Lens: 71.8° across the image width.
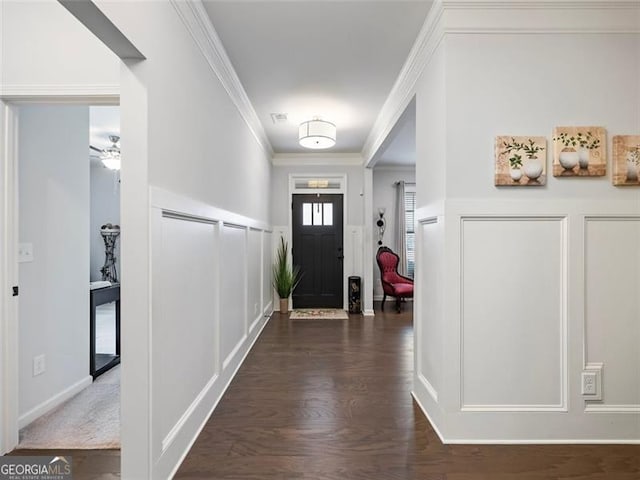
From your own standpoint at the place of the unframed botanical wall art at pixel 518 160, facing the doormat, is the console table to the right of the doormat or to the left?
left

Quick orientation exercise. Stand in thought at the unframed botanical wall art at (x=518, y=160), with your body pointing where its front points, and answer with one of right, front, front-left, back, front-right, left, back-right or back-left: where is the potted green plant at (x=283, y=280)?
back-right

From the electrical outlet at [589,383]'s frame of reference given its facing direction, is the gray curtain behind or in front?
behind

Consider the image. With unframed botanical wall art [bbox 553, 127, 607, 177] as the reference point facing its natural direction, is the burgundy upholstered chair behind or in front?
behind

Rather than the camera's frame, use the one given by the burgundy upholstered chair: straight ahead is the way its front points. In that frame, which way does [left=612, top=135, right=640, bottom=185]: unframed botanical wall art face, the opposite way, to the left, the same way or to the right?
to the right
